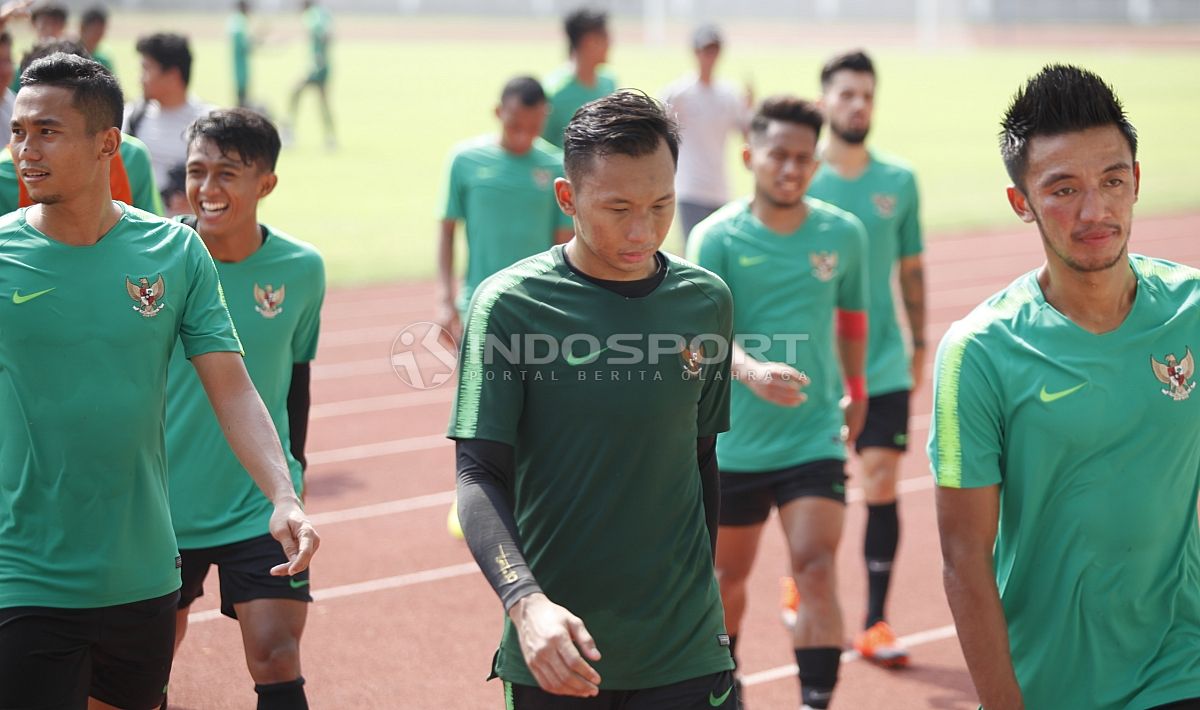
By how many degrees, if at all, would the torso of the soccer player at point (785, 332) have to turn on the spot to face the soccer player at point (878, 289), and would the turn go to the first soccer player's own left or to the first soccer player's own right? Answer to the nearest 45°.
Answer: approximately 180°

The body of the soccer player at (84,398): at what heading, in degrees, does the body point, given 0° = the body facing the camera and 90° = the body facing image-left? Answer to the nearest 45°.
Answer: approximately 0°

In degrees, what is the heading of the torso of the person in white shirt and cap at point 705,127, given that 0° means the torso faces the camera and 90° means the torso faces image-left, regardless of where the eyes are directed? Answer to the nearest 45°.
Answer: approximately 0°

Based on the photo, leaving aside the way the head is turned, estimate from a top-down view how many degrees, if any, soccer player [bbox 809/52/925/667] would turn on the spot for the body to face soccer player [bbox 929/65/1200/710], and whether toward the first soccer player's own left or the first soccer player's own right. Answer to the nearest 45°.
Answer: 0° — they already face them

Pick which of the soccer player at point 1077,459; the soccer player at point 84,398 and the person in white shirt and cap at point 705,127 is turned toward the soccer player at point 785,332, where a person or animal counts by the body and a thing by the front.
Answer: the person in white shirt and cap at point 705,127
